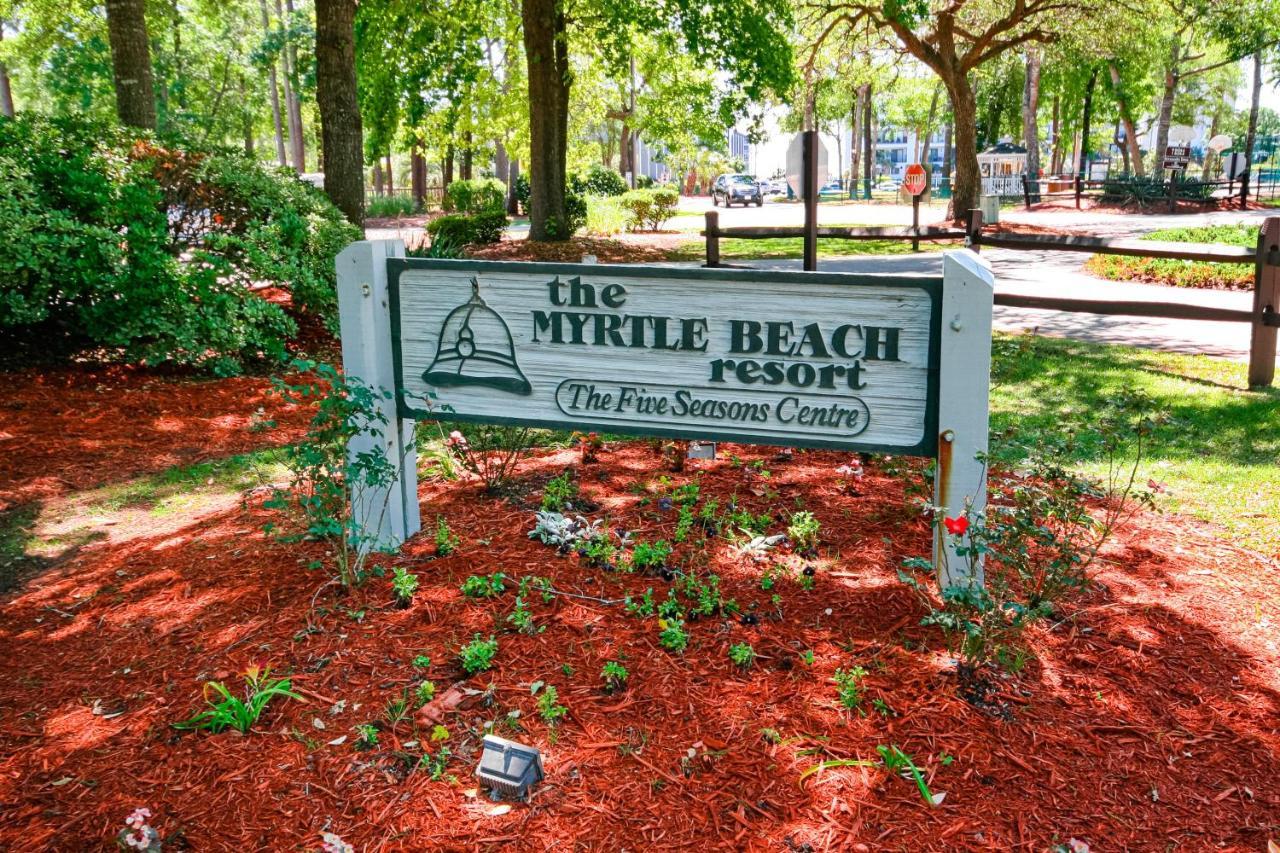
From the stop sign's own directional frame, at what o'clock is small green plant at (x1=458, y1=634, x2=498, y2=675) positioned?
The small green plant is roughly at 12 o'clock from the stop sign.

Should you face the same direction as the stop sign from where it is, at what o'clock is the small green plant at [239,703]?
The small green plant is roughly at 12 o'clock from the stop sign.

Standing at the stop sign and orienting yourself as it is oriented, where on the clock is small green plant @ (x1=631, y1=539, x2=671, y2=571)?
The small green plant is roughly at 12 o'clock from the stop sign.

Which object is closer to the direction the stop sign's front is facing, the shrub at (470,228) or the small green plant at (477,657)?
the small green plant

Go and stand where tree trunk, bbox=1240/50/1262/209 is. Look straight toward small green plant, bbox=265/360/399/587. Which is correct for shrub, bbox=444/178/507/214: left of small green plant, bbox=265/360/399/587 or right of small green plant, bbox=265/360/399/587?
right

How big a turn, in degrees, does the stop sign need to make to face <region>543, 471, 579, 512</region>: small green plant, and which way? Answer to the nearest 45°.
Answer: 0° — it already faces it

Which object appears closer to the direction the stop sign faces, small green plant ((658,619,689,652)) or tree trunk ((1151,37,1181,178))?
the small green plant

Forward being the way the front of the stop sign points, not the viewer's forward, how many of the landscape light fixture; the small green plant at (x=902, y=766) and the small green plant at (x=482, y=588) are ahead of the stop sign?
3

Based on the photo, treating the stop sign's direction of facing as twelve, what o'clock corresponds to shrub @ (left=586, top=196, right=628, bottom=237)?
The shrub is roughly at 3 o'clock from the stop sign.

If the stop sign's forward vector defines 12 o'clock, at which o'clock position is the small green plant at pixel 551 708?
The small green plant is roughly at 12 o'clock from the stop sign.

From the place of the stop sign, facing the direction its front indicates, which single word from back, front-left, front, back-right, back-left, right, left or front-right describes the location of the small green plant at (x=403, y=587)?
front

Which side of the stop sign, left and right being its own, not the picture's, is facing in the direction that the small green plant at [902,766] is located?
front

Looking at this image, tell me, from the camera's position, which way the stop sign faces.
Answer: facing the viewer

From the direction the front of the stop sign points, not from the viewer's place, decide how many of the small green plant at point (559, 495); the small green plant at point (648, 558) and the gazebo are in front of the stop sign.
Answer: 2

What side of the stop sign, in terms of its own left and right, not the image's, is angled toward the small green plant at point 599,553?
front

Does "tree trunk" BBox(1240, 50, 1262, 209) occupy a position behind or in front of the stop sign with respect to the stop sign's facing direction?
behind
